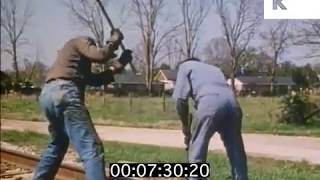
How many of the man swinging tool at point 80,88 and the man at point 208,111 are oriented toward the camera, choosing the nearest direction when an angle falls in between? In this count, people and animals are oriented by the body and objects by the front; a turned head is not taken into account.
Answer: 0

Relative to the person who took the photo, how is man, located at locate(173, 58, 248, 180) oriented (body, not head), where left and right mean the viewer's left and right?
facing away from the viewer and to the left of the viewer

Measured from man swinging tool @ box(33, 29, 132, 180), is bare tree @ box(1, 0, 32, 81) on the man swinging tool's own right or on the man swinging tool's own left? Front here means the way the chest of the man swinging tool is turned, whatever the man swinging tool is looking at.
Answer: on the man swinging tool's own left

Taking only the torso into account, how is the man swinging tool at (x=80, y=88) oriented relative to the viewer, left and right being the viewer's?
facing away from the viewer and to the right of the viewer
